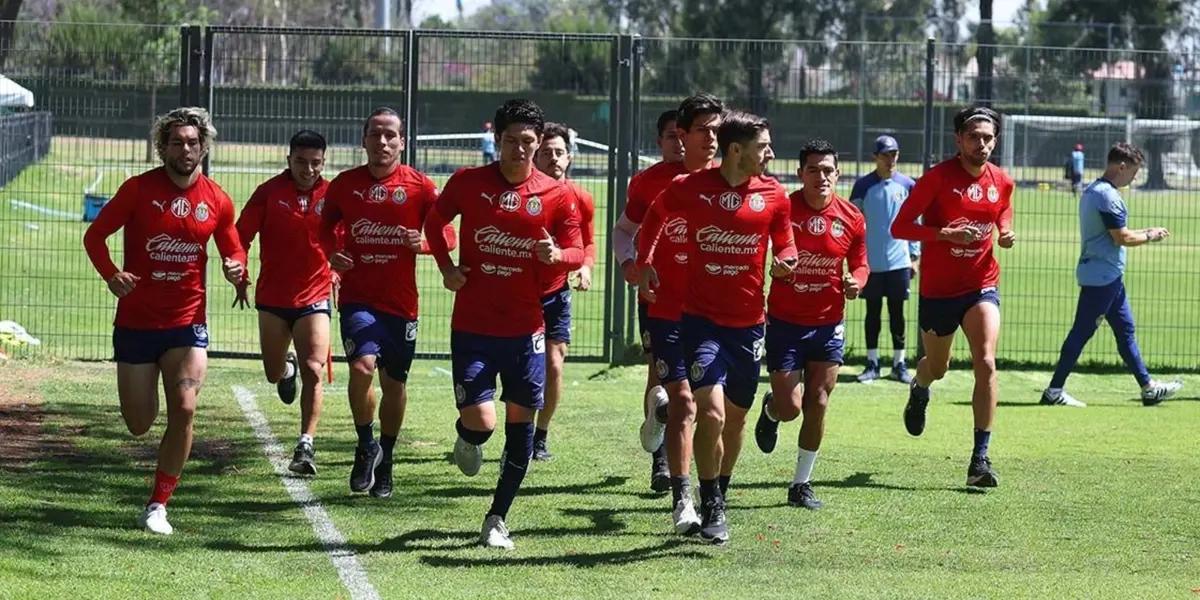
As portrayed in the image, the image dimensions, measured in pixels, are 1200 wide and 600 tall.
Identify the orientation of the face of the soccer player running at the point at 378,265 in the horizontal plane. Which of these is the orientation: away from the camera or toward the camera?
toward the camera

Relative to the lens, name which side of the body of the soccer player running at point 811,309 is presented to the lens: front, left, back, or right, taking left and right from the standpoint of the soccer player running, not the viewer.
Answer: front

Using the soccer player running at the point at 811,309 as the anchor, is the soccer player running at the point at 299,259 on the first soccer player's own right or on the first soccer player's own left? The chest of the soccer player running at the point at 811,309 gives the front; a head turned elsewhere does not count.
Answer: on the first soccer player's own right

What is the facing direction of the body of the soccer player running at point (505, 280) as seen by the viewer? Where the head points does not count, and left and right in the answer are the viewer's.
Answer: facing the viewer

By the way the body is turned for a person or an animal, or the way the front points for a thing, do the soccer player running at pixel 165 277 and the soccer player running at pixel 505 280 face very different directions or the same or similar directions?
same or similar directions

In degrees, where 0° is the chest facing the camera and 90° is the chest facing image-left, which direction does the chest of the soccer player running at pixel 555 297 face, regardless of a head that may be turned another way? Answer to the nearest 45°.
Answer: approximately 0°

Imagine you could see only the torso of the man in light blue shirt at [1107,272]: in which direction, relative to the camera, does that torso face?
to the viewer's right

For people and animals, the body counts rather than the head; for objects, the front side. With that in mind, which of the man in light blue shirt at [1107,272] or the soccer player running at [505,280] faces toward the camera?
the soccer player running

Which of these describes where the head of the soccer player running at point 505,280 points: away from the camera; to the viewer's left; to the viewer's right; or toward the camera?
toward the camera

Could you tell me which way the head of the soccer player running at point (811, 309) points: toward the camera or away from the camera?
toward the camera

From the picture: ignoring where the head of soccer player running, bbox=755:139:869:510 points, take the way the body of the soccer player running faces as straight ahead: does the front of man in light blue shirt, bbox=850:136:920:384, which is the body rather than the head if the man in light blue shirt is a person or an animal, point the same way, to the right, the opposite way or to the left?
the same way

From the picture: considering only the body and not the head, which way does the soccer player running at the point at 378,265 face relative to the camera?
toward the camera
